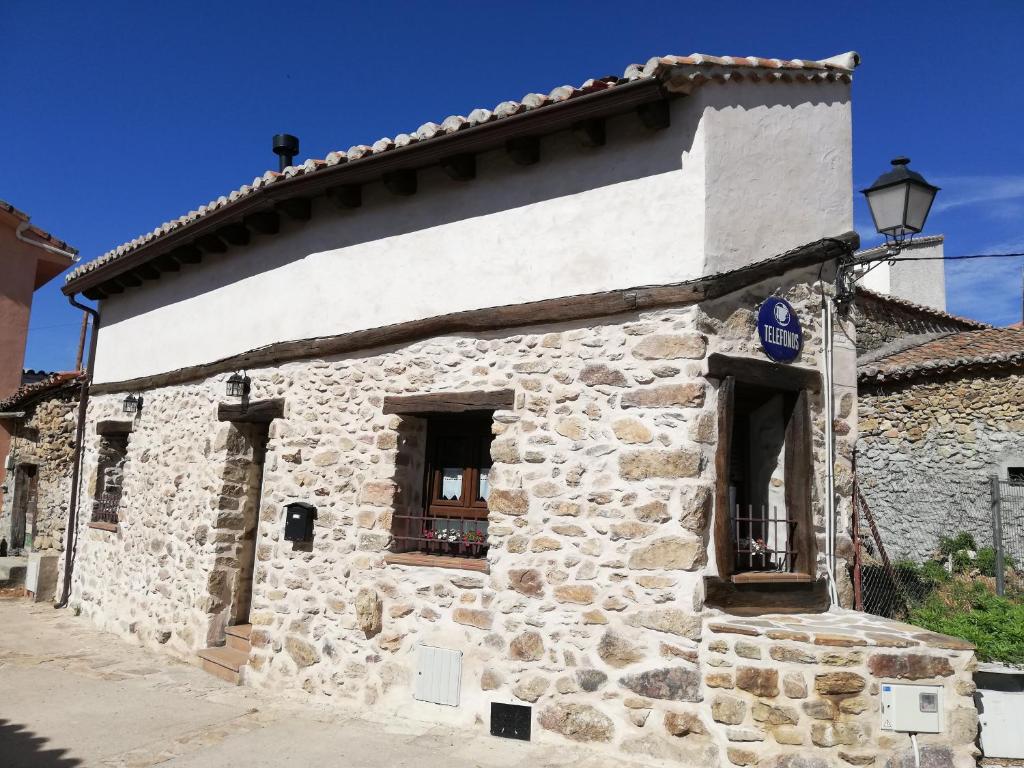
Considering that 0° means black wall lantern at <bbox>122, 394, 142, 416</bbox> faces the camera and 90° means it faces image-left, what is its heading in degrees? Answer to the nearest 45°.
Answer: approximately 45°

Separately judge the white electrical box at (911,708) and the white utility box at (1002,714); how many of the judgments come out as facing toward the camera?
2

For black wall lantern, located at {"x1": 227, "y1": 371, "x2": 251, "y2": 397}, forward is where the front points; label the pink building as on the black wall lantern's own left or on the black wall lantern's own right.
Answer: on the black wall lantern's own right

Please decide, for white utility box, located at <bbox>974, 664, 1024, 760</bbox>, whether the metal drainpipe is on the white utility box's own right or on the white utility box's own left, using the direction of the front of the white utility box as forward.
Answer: on the white utility box's own right

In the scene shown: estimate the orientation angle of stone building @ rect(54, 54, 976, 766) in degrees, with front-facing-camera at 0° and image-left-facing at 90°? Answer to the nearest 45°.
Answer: approximately 45°

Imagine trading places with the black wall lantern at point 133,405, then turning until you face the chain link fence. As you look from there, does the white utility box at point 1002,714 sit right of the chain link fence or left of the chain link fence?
right

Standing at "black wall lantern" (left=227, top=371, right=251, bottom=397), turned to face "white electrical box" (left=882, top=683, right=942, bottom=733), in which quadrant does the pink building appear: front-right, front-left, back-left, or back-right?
back-left

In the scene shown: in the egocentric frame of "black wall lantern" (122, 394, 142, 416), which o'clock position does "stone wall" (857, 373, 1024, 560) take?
The stone wall is roughly at 8 o'clock from the black wall lantern.

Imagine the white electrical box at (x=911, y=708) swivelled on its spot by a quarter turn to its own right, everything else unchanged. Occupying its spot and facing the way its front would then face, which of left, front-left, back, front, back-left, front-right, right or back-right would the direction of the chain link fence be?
right

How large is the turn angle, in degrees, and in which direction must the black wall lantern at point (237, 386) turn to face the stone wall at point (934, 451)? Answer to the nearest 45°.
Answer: approximately 135° to its left
